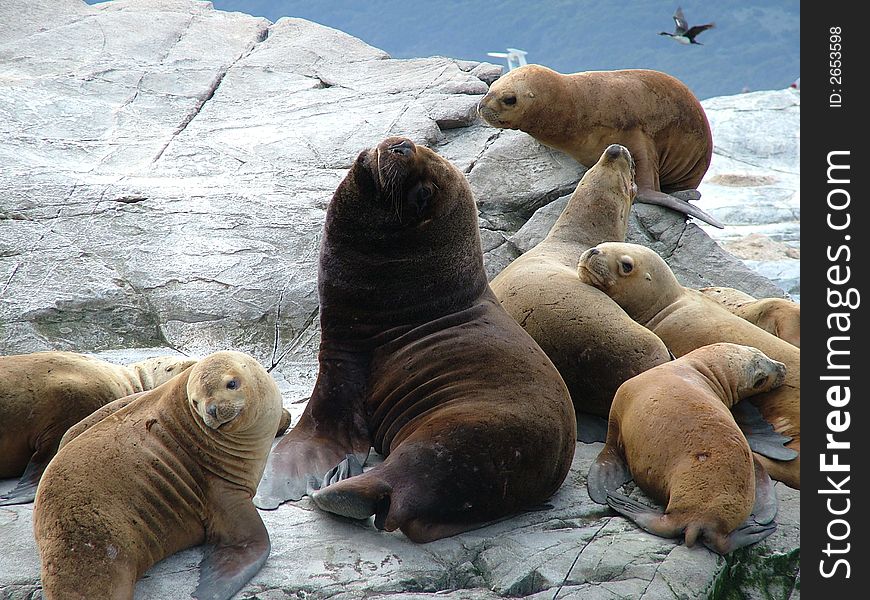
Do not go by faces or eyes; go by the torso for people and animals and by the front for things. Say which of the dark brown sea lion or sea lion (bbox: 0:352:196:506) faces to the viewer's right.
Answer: the sea lion

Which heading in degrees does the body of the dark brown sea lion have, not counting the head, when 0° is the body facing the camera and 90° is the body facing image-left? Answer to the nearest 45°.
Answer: approximately 45°

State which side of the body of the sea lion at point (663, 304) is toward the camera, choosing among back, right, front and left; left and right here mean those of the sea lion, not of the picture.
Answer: left

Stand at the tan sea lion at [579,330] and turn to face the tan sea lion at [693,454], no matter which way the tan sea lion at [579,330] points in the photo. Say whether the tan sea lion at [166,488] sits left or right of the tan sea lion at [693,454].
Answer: right

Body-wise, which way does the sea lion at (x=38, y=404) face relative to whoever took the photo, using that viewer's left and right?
facing to the right of the viewer

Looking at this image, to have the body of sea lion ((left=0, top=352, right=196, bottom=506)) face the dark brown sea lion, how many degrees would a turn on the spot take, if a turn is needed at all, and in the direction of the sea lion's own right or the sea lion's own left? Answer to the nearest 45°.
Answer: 0° — it already faces it

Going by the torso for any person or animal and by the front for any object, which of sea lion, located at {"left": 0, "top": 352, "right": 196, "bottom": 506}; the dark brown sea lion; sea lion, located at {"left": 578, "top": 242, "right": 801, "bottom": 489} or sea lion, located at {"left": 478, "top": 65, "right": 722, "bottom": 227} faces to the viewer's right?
sea lion, located at {"left": 0, "top": 352, "right": 196, "bottom": 506}

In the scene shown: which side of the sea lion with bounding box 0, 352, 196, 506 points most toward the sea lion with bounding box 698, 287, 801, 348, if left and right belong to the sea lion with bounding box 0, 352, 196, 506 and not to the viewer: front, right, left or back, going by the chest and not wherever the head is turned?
front

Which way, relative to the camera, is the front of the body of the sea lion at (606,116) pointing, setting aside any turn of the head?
to the viewer's left

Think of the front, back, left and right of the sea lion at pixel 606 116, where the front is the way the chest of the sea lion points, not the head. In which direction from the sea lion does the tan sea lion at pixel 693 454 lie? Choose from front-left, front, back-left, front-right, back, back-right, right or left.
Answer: left

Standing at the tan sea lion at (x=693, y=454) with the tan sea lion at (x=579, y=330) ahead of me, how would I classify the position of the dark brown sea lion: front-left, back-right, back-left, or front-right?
front-left

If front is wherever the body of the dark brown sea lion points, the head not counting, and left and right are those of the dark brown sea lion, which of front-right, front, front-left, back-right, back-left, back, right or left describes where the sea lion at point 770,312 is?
back
